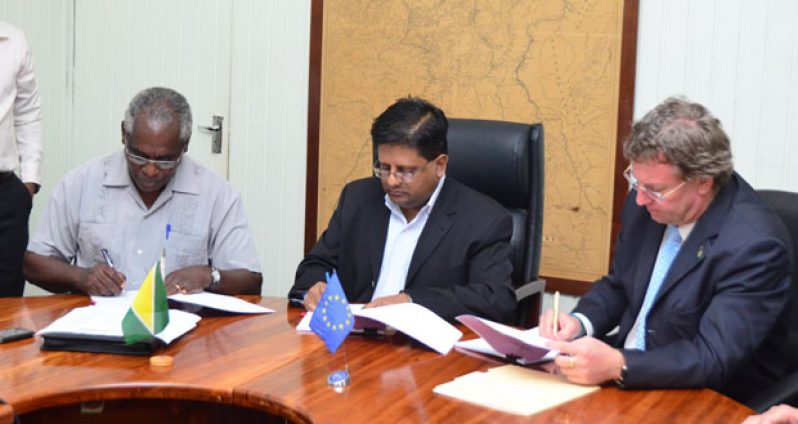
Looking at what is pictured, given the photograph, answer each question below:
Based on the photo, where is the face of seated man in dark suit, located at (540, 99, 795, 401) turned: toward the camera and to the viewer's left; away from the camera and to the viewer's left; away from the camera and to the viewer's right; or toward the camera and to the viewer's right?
toward the camera and to the viewer's left

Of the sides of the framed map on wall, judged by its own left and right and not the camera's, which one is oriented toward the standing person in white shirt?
right

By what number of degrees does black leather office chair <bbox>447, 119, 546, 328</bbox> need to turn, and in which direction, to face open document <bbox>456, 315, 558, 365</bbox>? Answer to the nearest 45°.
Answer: approximately 45° to its left

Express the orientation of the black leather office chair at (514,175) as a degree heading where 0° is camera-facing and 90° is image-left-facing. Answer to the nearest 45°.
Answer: approximately 45°

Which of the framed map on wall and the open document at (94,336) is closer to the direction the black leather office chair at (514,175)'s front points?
the open document

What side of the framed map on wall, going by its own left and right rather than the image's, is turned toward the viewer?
front

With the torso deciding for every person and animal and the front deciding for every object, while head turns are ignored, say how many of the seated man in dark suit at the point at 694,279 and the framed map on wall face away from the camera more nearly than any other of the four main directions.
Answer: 0

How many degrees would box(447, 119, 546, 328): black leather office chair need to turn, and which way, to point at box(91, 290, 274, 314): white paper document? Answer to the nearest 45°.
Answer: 0° — it already faces it

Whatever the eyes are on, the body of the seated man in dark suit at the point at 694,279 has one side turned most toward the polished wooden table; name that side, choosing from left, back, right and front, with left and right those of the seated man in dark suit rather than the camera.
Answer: front

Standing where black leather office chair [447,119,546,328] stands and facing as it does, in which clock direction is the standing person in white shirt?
The standing person in white shirt is roughly at 2 o'clock from the black leather office chair.

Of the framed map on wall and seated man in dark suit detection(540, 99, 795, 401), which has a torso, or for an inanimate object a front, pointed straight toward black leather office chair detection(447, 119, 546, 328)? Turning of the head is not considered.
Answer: the framed map on wall

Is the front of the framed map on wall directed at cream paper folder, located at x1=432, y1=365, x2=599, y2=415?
yes

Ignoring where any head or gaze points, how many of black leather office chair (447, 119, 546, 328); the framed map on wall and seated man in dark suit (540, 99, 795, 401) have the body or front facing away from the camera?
0

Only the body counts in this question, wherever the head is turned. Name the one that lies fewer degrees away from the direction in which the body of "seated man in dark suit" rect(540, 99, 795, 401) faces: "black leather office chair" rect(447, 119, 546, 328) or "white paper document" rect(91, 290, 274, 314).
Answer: the white paper document
